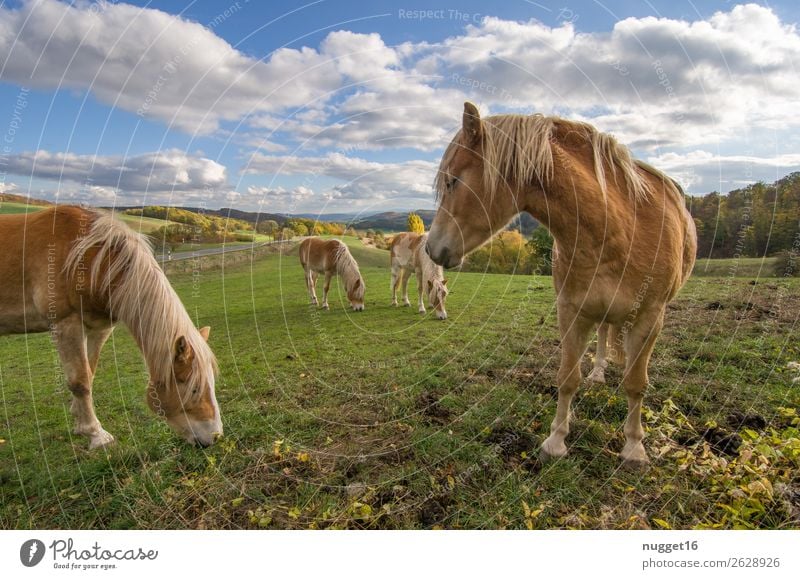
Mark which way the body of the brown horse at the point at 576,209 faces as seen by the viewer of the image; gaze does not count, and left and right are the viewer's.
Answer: facing the viewer and to the left of the viewer

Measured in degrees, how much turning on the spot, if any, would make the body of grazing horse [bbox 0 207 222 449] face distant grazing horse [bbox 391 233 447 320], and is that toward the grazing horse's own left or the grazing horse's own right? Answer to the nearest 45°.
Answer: approximately 45° to the grazing horse's own left

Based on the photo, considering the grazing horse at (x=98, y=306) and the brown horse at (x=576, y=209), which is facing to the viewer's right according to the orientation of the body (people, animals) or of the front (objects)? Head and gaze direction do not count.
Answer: the grazing horse

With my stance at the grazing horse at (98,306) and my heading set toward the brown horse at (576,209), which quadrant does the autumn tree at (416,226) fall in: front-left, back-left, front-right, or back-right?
front-left

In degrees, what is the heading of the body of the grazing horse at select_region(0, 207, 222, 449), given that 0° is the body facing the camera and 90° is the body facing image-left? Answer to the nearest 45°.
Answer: approximately 270°

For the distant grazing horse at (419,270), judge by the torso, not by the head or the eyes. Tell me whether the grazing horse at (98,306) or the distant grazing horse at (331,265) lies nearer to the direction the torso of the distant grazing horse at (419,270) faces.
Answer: the grazing horse

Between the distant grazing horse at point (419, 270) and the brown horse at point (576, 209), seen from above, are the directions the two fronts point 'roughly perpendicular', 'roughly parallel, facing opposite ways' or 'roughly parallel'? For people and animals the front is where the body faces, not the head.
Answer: roughly perpendicular

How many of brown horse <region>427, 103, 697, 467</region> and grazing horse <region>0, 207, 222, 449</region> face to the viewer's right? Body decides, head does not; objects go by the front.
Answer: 1

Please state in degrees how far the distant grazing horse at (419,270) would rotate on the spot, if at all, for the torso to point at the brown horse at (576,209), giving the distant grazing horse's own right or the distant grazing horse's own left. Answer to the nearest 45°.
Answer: approximately 45° to the distant grazing horse's own right
